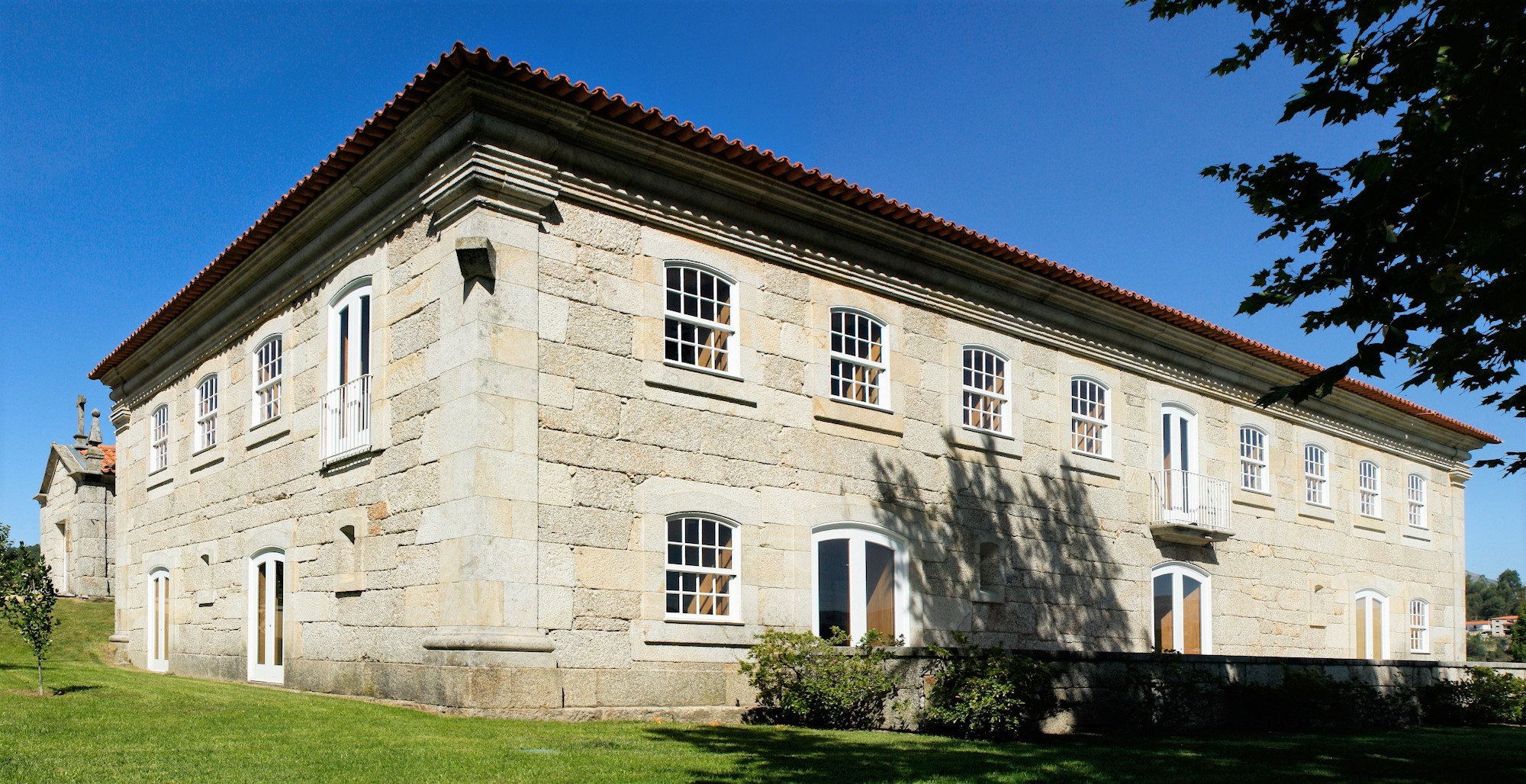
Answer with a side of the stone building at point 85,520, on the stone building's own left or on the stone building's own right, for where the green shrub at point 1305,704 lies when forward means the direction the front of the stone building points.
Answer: on the stone building's own left

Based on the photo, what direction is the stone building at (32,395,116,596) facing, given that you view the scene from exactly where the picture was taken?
facing the viewer and to the left of the viewer

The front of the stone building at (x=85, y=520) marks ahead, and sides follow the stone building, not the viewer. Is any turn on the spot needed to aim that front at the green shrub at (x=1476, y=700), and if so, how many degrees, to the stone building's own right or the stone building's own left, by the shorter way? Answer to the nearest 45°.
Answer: approximately 90° to the stone building's own left
